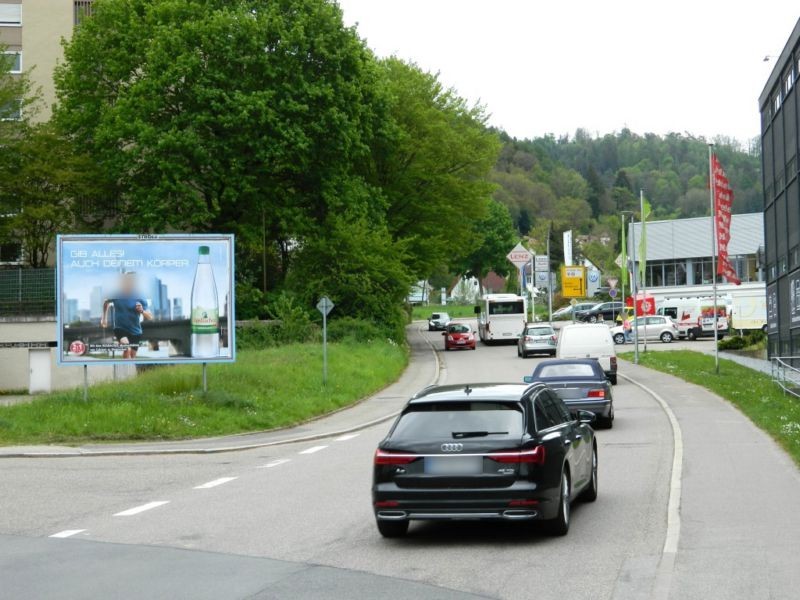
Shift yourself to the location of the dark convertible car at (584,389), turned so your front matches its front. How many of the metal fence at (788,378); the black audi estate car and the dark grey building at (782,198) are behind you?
1

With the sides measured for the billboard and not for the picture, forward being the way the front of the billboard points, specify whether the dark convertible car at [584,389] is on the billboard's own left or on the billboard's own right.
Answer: on the billboard's own left

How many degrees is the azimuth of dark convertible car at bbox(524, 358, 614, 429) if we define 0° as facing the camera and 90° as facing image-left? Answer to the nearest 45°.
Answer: approximately 180°

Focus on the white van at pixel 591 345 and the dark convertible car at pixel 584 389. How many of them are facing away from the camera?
2

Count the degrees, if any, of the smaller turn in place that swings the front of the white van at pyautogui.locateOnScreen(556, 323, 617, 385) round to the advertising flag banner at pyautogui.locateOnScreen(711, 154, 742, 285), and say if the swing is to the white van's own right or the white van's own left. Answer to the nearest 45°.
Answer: approximately 45° to the white van's own right

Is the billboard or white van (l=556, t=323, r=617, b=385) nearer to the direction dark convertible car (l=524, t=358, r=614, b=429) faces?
the white van

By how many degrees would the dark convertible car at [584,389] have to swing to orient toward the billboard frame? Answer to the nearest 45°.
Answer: approximately 90° to its left

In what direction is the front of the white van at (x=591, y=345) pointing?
away from the camera

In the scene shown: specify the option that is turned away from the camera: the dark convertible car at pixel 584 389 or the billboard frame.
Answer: the dark convertible car

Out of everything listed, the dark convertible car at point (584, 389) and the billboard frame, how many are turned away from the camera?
1
